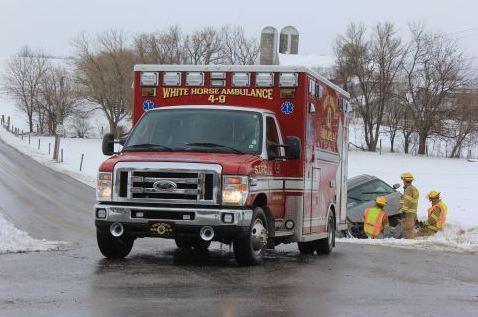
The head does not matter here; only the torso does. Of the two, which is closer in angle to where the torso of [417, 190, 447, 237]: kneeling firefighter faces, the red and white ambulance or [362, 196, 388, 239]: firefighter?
the firefighter

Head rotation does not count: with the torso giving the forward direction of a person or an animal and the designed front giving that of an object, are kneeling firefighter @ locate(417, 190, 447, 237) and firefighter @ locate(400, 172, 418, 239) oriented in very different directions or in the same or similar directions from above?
same or similar directions

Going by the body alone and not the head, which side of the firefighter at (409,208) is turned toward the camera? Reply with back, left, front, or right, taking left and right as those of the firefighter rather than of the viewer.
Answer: left

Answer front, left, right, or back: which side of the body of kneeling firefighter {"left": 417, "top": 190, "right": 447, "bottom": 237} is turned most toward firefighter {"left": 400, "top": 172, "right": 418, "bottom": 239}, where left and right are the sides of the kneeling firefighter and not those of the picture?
front

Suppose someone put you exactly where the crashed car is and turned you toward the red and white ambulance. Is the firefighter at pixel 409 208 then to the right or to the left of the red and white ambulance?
left

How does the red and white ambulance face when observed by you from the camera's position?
facing the viewer and to the left of the viewer

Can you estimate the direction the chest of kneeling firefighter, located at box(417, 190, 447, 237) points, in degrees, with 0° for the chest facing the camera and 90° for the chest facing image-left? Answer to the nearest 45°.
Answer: approximately 90°

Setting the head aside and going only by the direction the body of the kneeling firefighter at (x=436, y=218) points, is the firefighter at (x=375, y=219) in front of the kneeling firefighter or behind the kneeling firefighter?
in front

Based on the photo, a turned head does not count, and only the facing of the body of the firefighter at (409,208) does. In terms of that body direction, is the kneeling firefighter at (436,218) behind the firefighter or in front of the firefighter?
behind

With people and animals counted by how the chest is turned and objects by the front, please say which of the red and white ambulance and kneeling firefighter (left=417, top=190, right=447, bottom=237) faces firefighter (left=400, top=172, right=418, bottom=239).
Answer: the kneeling firefighter

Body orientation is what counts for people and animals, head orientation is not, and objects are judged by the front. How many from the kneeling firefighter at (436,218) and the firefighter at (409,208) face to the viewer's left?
2

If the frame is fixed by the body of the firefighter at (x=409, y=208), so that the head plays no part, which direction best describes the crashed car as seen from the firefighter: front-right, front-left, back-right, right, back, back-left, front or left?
front-right
